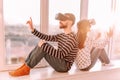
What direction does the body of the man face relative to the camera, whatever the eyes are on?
to the viewer's left

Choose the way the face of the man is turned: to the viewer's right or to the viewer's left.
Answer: to the viewer's left
